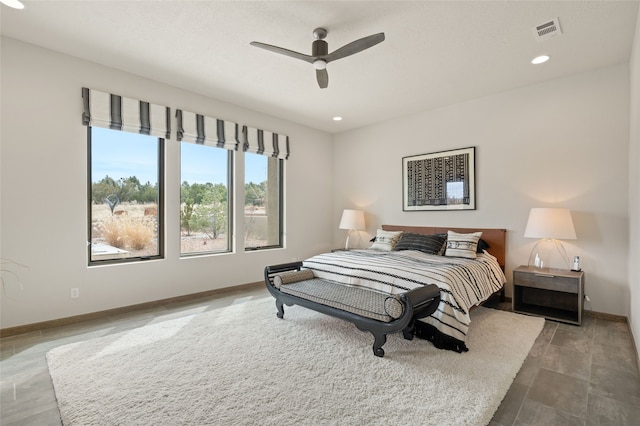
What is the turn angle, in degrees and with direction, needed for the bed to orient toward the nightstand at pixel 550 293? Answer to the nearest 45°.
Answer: approximately 180°

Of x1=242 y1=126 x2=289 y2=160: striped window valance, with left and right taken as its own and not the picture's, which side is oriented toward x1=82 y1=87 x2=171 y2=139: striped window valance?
right

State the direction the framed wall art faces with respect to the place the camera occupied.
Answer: facing the viewer and to the left of the viewer

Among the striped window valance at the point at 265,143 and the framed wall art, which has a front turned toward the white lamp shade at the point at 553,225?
the striped window valance

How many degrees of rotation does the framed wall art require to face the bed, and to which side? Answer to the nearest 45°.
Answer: approximately 45° to its left

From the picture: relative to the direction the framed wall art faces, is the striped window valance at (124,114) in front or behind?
in front

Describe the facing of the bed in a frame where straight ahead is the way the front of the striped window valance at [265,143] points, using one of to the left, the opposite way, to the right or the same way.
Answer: to the right

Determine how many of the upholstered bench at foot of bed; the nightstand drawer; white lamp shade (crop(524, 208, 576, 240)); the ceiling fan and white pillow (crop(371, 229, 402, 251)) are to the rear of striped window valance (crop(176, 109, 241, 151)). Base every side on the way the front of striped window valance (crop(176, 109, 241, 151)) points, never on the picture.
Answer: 0

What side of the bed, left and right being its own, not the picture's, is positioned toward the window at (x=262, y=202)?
right

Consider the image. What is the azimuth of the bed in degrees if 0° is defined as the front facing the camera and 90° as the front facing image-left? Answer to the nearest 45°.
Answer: approximately 45°

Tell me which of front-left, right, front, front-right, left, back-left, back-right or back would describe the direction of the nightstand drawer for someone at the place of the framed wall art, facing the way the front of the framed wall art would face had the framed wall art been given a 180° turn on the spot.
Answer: right

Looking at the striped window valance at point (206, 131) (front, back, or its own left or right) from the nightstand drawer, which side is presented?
front

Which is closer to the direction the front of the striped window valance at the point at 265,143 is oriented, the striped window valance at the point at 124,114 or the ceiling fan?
the ceiling fan

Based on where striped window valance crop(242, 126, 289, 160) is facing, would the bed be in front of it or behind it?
in front

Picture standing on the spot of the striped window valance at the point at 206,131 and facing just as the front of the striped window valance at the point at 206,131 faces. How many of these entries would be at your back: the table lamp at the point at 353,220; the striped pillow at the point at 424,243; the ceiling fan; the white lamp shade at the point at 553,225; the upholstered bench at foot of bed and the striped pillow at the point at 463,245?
0

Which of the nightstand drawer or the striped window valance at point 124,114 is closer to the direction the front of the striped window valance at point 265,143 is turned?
the nightstand drawer

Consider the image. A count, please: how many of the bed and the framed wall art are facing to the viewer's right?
0

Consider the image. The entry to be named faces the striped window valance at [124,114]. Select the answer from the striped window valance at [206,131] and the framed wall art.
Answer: the framed wall art

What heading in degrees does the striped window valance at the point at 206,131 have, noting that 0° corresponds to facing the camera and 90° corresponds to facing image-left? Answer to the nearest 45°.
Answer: approximately 315°
